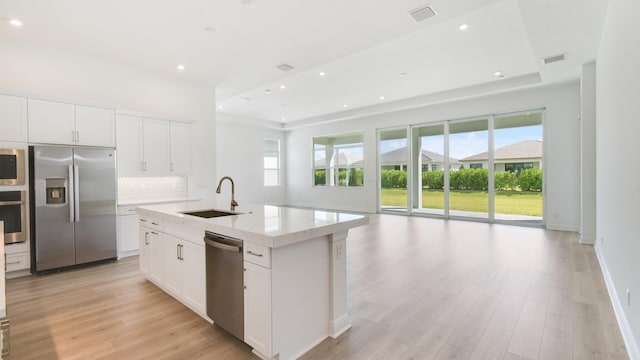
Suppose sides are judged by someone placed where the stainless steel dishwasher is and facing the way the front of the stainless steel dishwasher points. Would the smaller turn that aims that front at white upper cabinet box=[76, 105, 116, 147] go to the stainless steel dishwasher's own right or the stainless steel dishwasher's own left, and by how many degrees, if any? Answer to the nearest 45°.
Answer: approximately 90° to the stainless steel dishwasher's own right

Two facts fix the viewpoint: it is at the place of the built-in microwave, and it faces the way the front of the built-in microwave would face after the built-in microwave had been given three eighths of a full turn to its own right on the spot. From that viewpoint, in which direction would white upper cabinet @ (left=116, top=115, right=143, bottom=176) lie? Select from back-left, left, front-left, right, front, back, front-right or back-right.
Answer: back-right

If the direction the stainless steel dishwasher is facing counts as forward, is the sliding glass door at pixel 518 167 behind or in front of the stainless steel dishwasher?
behind

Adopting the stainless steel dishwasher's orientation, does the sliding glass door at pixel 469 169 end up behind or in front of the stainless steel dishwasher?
behind

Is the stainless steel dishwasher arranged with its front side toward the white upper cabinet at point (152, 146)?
no

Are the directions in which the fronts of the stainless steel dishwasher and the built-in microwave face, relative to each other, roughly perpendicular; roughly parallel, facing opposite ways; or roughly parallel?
roughly perpendicular

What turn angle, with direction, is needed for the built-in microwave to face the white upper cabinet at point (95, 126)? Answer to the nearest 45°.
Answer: approximately 90° to its left

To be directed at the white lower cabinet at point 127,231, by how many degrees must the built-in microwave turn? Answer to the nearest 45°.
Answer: approximately 90° to its left

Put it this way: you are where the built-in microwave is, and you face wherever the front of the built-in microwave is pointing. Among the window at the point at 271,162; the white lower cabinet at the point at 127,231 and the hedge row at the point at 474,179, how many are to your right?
0

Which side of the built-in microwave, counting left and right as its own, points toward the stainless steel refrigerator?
left

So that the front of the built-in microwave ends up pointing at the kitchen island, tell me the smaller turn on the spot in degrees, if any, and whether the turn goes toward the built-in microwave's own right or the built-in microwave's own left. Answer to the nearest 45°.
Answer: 0° — it already faces it

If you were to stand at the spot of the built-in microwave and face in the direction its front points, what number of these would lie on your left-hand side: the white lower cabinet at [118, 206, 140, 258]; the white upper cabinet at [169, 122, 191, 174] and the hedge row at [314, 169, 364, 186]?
3

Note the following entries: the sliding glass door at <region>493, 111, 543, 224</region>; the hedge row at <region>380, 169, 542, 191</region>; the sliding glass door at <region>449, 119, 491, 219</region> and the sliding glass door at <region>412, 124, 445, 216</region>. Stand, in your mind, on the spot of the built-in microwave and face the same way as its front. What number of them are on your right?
0

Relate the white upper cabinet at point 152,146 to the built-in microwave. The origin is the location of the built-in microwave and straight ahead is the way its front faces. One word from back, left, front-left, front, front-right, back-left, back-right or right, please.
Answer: left

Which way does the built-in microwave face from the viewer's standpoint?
toward the camera

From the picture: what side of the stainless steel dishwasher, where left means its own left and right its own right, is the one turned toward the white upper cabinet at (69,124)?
right

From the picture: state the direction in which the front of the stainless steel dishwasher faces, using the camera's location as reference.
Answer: facing the viewer and to the left of the viewer

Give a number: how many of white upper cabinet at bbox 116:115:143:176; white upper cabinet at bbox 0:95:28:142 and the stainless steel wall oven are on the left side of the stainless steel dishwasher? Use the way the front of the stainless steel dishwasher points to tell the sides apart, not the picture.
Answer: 0
